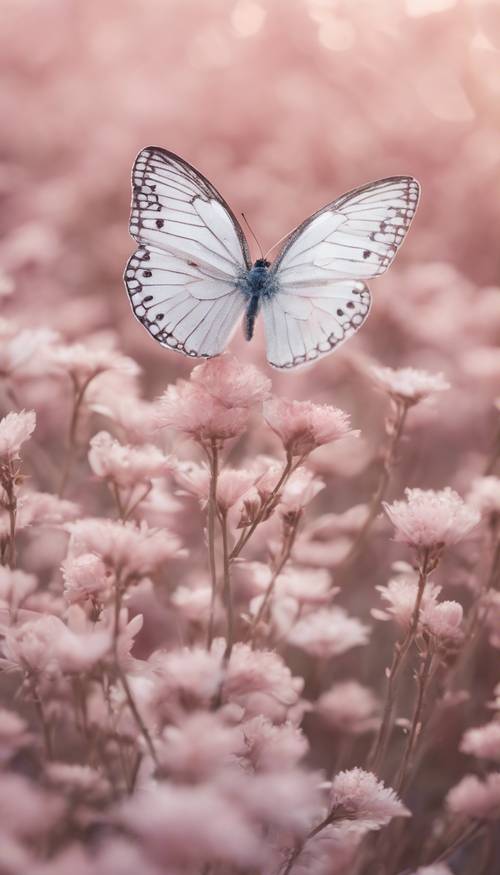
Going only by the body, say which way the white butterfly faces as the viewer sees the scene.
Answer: away from the camera
